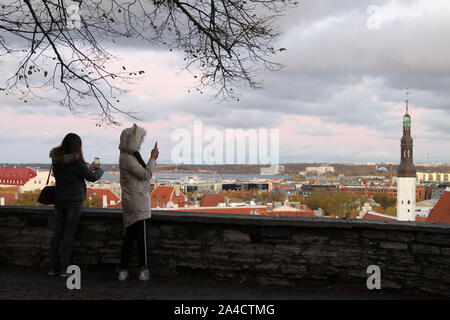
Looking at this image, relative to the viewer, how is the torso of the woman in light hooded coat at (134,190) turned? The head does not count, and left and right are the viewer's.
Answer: facing away from the viewer and to the right of the viewer

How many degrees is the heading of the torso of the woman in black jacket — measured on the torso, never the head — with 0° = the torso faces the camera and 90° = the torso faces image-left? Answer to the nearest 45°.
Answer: approximately 225°
